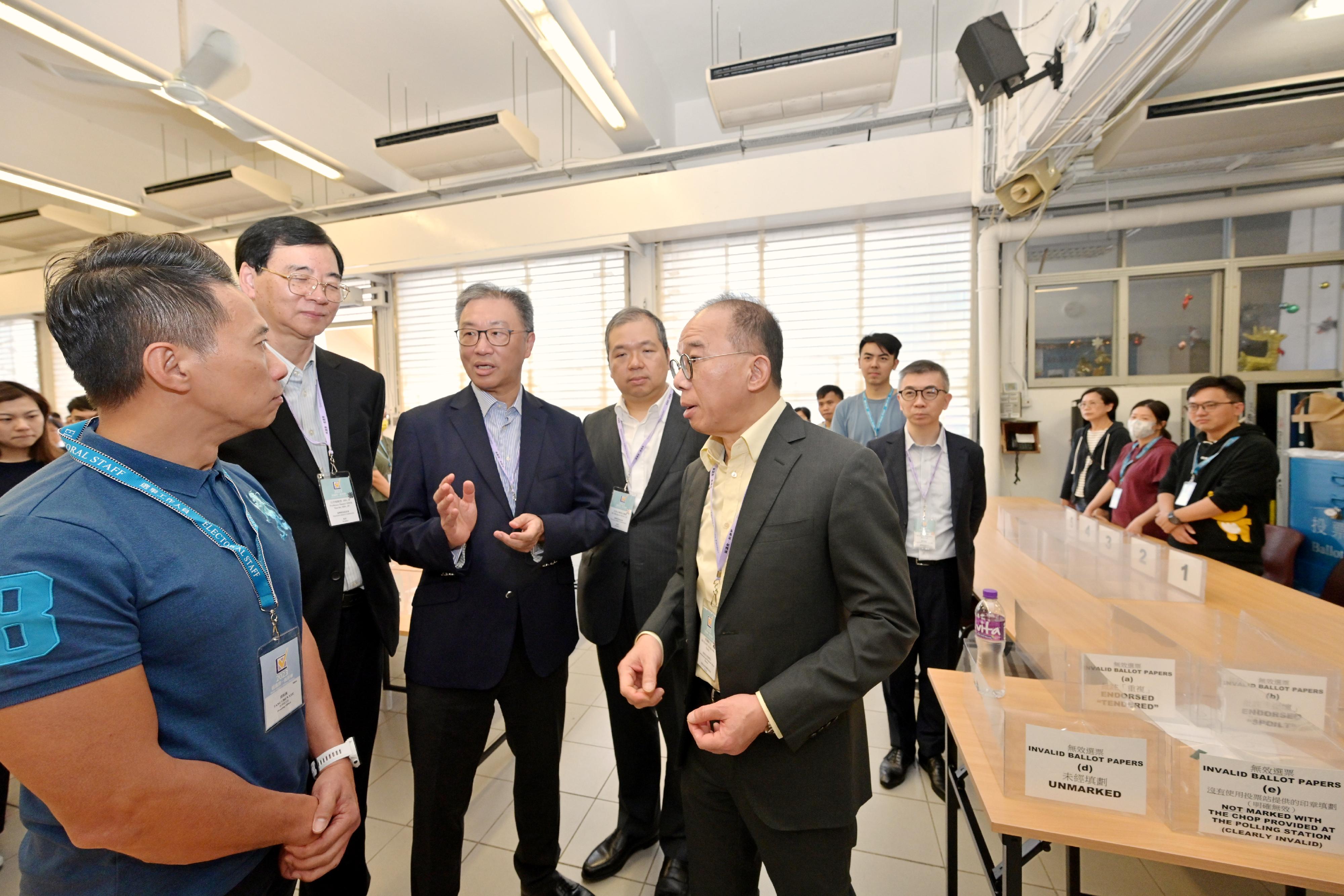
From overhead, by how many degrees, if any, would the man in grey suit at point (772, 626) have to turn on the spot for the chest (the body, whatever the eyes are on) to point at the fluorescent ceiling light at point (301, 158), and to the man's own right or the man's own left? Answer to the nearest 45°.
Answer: approximately 90° to the man's own right

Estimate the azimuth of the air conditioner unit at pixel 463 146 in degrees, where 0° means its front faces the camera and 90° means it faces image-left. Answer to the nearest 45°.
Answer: approximately 45°

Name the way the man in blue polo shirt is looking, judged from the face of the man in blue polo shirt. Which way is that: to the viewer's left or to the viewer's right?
to the viewer's right

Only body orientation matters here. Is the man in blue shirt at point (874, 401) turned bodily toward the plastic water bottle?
yes

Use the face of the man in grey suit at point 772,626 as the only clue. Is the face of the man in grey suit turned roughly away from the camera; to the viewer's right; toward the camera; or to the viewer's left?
to the viewer's left

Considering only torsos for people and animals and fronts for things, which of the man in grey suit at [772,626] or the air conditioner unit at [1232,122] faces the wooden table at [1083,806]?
the air conditioner unit

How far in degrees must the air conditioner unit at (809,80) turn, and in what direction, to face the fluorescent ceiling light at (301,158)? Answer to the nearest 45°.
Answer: approximately 90° to its right

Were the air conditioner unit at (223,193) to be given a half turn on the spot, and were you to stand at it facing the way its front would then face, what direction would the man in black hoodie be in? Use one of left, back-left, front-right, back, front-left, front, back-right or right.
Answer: right

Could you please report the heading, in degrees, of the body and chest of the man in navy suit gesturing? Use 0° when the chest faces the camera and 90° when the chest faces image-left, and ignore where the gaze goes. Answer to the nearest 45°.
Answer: approximately 0°
